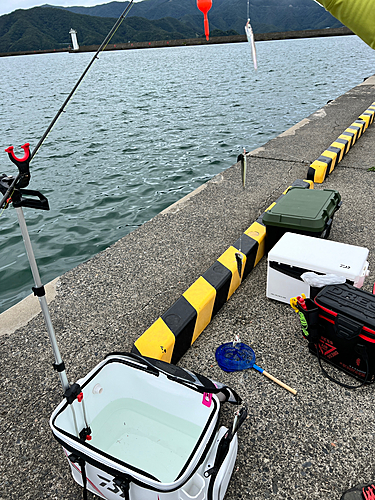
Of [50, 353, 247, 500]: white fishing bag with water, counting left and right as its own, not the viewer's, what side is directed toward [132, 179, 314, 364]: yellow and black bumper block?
back

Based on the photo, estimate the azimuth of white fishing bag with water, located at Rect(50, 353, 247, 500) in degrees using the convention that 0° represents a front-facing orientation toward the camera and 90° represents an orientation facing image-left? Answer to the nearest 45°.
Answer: approximately 45°

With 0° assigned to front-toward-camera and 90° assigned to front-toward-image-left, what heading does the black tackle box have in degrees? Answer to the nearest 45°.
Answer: approximately 45°

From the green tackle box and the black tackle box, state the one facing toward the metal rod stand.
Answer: the black tackle box
